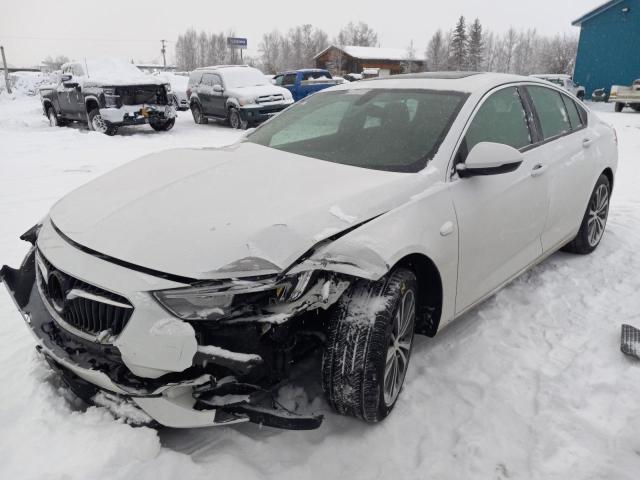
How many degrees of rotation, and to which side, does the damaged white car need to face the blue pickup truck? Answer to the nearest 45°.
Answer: approximately 135° to its right

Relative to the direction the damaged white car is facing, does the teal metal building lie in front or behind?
behind

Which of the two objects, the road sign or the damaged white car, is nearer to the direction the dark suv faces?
the damaged white car

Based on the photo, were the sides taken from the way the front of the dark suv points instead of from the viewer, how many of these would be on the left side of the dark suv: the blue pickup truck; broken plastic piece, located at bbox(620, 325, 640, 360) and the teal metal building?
2

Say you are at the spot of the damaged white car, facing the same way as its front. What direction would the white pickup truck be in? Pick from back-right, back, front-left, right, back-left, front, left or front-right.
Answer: back

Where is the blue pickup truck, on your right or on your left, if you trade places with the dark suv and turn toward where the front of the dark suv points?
on your left

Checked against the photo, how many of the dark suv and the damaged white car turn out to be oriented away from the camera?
0

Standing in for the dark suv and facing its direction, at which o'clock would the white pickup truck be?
The white pickup truck is roughly at 10 o'clock from the dark suv.

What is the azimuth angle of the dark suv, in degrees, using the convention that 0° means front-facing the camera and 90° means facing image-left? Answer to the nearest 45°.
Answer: approximately 315°

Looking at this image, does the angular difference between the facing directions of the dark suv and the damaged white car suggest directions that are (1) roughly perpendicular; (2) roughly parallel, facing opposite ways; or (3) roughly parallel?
roughly perpendicular

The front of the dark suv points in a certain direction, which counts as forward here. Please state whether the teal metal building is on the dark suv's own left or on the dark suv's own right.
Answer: on the dark suv's own left

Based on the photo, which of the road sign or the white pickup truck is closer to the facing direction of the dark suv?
the white pickup truck

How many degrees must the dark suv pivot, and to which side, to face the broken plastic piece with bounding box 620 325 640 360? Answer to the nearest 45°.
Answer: approximately 45° to its right

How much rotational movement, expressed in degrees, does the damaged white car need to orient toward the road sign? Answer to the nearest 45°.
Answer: approximately 135° to its right
